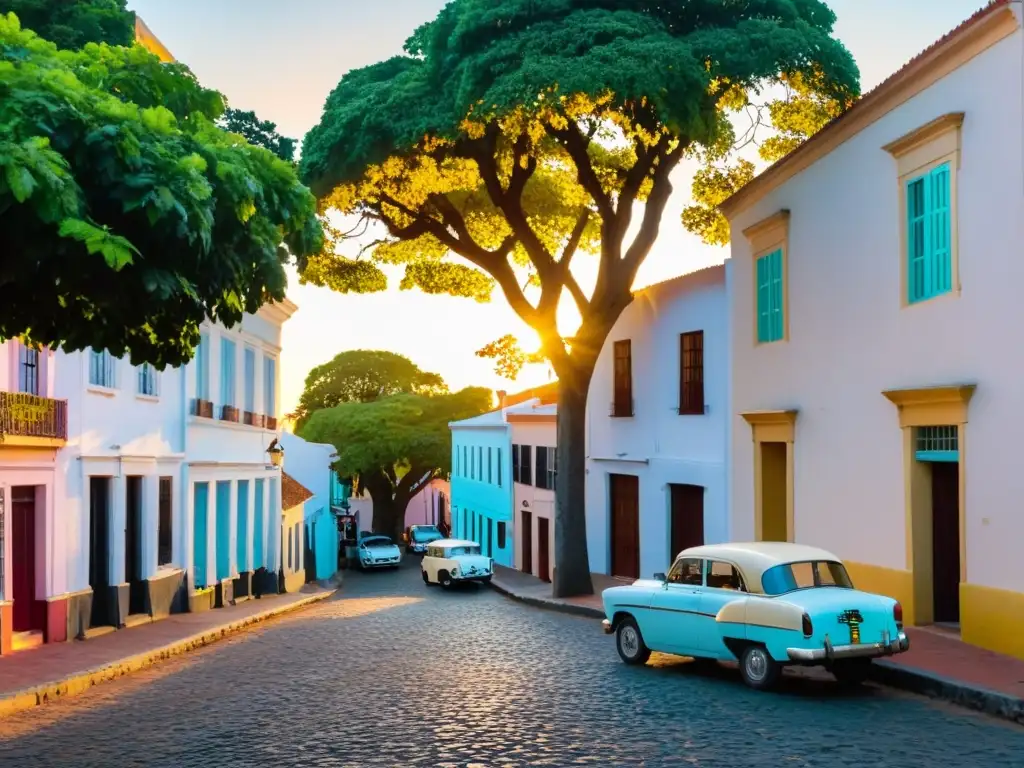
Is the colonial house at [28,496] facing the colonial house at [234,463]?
no

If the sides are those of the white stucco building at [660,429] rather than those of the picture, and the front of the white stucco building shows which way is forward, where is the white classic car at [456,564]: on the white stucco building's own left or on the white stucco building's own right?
on the white stucco building's own right

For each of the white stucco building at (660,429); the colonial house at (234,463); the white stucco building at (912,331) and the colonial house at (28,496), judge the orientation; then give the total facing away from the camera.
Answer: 0

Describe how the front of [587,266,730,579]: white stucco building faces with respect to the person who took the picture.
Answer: facing the viewer and to the left of the viewer

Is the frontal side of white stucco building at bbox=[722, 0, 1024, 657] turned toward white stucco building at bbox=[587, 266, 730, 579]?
no

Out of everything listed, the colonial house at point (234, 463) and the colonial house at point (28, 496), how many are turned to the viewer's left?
0

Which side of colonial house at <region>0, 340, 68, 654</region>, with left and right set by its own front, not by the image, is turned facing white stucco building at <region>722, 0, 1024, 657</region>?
front

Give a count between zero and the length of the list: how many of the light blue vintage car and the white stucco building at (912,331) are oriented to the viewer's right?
0

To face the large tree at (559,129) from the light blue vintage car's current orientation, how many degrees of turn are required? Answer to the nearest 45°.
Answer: approximately 45° to its right

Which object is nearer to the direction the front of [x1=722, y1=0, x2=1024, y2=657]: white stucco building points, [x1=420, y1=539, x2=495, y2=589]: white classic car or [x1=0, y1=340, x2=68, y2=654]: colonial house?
the colonial house

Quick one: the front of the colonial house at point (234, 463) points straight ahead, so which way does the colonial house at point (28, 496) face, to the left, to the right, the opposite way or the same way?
the same way

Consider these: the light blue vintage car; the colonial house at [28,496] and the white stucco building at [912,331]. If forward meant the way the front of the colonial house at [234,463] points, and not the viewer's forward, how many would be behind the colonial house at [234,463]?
0

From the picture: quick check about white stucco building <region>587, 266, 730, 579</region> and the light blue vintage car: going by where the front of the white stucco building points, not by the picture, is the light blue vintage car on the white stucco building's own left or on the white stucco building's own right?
on the white stucco building's own left

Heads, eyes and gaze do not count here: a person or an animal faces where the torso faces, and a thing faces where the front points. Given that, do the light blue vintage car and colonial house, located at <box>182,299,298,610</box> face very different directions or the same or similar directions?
very different directions

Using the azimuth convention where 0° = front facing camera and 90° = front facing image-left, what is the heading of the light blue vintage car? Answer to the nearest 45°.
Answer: approximately 135°

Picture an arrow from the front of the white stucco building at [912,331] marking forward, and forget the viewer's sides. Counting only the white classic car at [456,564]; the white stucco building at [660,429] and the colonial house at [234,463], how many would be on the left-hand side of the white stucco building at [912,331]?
0

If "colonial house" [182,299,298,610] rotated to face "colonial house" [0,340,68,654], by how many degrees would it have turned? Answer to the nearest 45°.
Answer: approximately 45° to its right

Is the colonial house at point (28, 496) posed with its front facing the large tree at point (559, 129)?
no

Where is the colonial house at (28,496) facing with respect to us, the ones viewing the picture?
facing the viewer and to the right of the viewer
